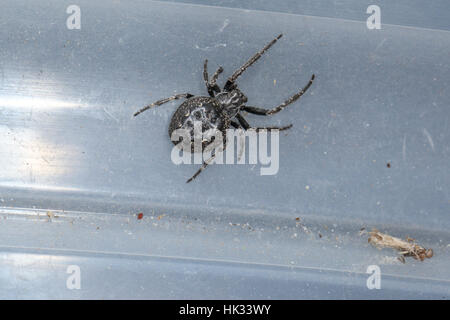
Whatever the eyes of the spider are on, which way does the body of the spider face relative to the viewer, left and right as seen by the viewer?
facing away from the viewer and to the right of the viewer

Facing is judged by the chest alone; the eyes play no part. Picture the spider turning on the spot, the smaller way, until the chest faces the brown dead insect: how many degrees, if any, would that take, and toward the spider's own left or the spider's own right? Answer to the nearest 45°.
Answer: approximately 45° to the spider's own right
